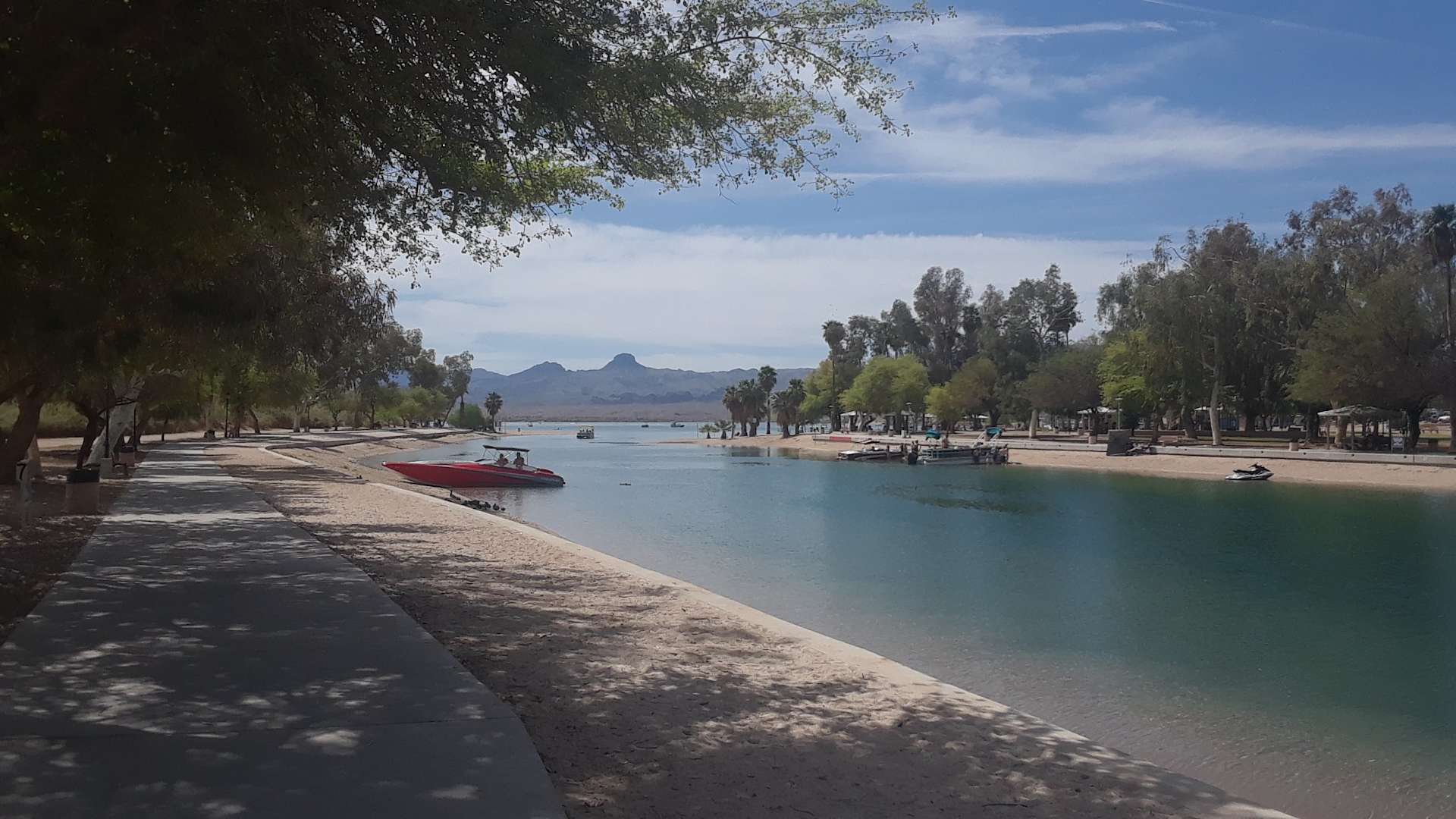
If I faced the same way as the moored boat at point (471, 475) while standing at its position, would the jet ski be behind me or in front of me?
behind

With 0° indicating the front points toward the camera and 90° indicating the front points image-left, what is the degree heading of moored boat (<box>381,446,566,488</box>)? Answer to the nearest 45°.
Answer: approximately 90°
